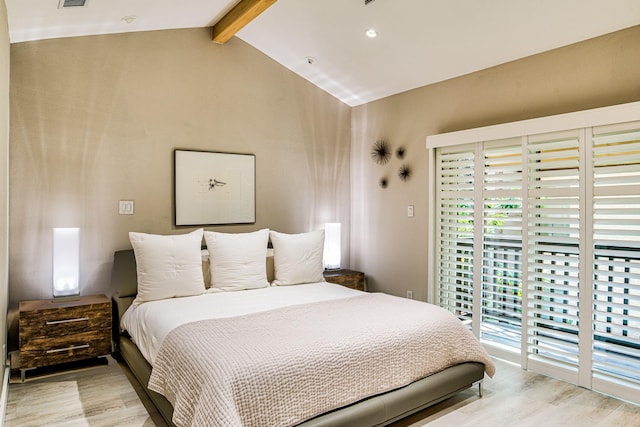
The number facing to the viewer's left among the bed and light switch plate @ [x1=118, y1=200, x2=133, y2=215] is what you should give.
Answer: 0

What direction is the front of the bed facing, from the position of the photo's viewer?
facing the viewer and to the right of the viewer

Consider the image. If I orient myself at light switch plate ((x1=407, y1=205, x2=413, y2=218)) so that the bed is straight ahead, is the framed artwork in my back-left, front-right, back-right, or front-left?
front-right

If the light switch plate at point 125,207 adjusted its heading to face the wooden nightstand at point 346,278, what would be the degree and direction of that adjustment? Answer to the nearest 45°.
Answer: approximately 90° to its left

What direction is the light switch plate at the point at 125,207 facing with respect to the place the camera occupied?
facing the viewer

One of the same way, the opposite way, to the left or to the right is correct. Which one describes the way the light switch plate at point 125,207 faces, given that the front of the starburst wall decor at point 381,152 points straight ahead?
to the left

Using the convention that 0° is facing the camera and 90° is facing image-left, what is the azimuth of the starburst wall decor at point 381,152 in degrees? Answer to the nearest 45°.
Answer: approximately 45°

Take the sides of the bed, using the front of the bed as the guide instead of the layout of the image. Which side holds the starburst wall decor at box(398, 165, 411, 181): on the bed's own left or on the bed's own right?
on the bed's own left

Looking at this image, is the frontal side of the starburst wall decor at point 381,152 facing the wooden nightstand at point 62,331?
yes

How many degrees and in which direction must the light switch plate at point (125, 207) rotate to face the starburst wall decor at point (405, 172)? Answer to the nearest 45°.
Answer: approximately 90° to its left

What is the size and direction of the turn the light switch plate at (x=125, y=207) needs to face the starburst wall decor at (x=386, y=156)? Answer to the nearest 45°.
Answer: approximately 90° to its left

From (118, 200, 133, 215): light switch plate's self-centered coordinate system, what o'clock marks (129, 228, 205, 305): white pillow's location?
The white pillow is roughly at 11 o'clock from the light switch plate.

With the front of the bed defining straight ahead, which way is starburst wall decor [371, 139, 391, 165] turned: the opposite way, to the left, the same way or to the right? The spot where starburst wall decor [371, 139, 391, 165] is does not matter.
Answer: to the right

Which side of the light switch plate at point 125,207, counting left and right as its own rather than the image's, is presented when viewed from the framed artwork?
left
